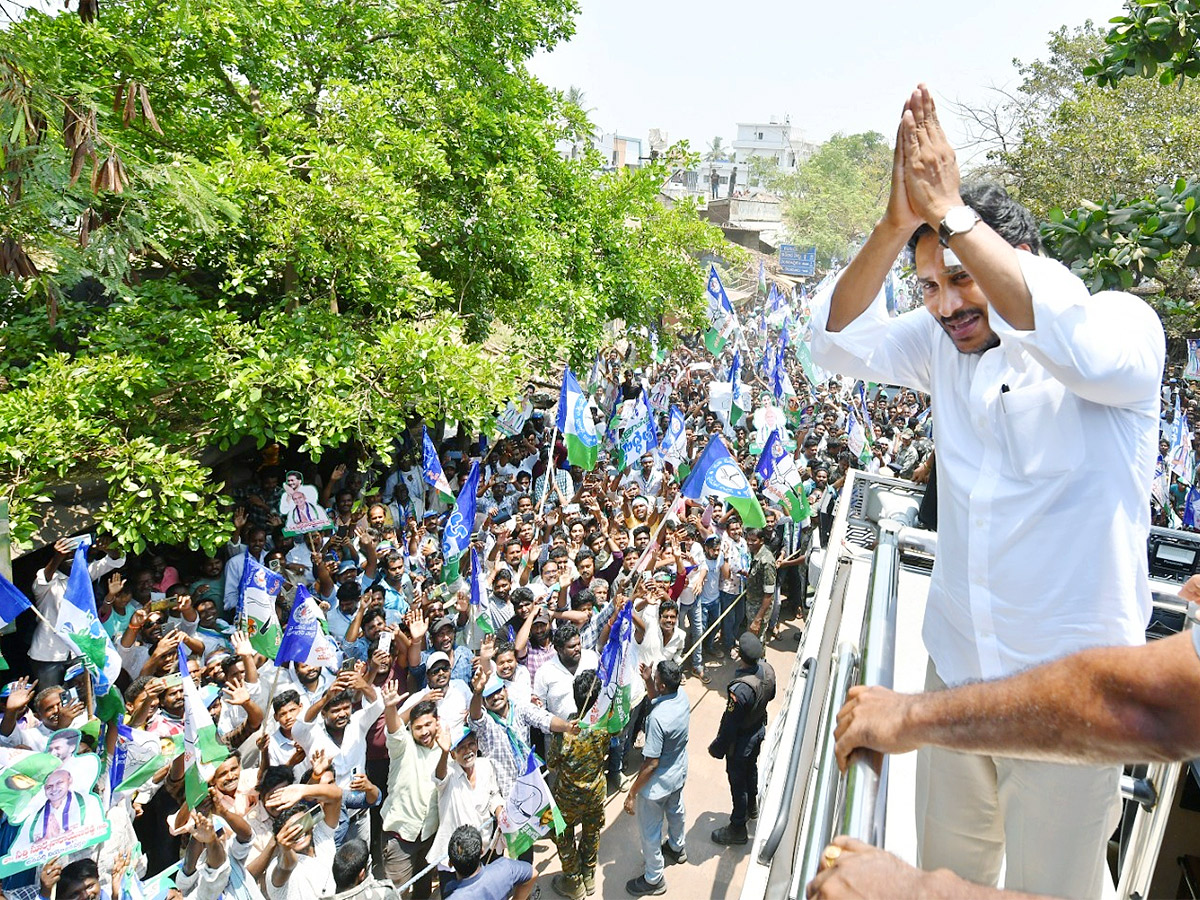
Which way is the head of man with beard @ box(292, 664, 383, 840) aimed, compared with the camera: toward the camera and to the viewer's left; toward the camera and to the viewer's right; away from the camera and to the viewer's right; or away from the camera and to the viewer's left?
toward the camera and to the viewer's right

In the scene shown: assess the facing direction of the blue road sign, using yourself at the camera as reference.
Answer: facing the viewer

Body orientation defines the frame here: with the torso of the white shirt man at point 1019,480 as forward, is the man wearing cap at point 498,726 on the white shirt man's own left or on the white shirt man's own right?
on the white shirt man's own right

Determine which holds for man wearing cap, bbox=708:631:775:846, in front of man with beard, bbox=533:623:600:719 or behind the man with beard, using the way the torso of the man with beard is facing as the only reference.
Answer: in front

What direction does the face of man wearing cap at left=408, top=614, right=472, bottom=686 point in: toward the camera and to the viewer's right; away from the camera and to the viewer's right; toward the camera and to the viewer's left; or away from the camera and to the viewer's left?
toward the camera and to the viewer's right

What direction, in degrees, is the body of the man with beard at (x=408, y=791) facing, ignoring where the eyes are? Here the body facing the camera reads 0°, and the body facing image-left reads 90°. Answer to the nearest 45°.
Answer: approximately 315°

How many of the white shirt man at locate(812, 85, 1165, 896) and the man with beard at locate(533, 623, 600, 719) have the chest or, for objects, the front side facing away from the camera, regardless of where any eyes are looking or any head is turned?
0

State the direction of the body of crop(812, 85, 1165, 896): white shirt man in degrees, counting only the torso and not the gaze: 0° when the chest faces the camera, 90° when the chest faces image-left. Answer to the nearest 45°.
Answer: approximately 45°
